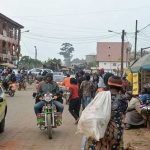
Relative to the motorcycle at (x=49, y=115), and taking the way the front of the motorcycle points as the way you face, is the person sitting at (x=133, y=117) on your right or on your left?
on your left

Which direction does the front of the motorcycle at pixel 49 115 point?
toward the camera

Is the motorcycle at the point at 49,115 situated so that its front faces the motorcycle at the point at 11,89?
no

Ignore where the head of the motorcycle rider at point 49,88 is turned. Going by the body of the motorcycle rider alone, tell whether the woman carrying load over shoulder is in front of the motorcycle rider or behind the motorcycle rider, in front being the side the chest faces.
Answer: in front

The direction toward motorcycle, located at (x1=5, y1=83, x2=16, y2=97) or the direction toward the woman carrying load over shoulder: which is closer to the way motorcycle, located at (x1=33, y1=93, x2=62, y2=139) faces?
the woman carrying load over shoulder

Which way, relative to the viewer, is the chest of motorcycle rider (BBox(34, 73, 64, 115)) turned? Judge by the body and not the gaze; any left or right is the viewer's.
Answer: facing the viewer

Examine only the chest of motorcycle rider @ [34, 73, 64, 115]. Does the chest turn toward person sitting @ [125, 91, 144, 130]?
no

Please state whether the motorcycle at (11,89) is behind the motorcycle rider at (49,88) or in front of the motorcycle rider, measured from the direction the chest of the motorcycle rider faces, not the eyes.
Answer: behind
